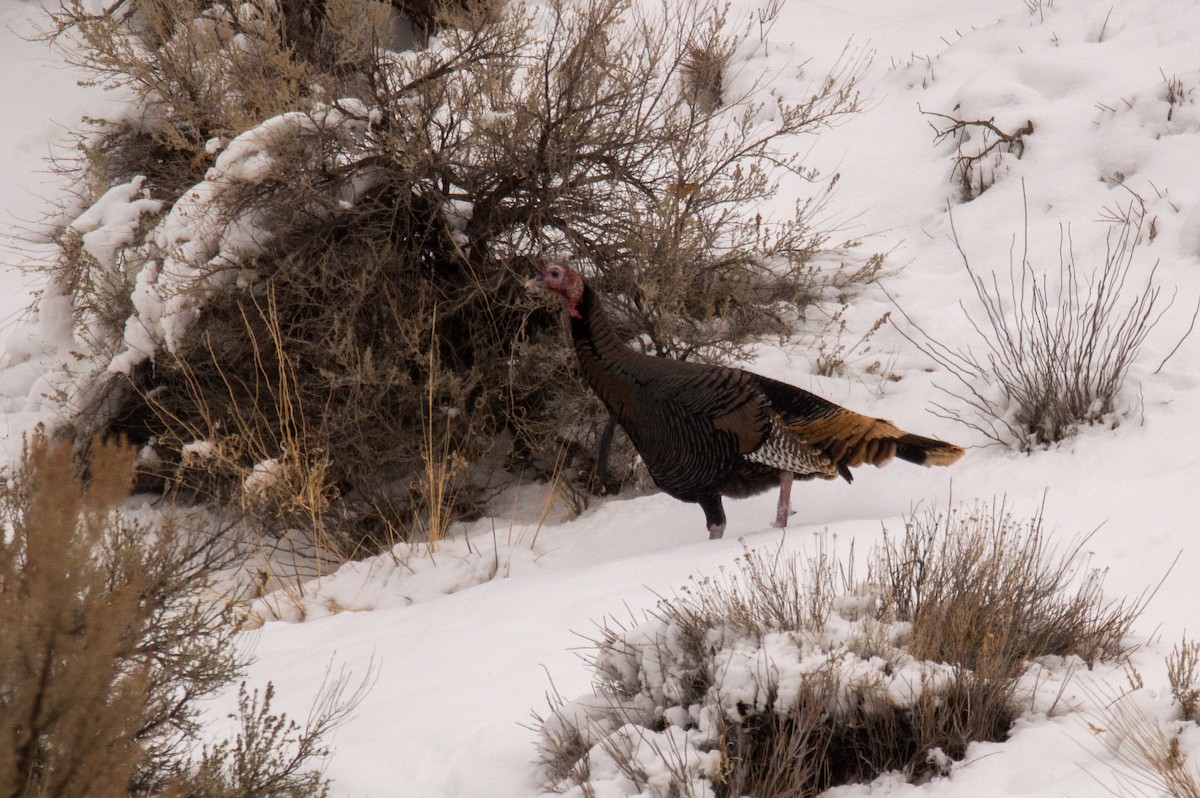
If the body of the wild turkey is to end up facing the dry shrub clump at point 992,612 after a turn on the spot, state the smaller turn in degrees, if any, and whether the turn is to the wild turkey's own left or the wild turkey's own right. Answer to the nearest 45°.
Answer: approximately 135° to the wild turkey's own left

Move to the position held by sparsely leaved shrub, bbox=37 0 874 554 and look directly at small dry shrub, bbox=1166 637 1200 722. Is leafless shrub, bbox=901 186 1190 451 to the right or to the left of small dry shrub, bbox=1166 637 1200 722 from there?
left

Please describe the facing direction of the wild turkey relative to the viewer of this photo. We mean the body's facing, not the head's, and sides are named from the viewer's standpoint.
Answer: facing to the left of the viewer

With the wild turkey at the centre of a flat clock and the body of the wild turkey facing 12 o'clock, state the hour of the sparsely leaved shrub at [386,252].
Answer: The sparsely leaved shrub is roughly at 1 o'clock from the wild turkey.

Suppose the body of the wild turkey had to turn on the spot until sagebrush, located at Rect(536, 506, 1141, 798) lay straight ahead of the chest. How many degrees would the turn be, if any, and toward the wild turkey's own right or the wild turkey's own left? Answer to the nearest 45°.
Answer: approximately 90° to the wild turkey's own left

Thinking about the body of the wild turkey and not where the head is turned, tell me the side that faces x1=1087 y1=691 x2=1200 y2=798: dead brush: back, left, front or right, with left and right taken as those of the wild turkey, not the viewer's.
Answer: left

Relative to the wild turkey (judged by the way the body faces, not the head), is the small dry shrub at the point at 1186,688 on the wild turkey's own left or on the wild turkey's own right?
on the wild turkey's own left

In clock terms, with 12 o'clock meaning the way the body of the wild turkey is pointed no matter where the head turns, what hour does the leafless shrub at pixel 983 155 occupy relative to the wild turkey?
The leafless shrub is roughly at 4 o'clock from the wild turkey.

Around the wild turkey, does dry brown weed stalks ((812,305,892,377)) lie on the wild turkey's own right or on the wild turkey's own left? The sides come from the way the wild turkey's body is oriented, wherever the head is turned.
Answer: on the wild turkey's own right

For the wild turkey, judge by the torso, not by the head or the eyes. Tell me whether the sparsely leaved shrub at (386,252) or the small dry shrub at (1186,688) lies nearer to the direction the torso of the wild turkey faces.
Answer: the sparsely leaved shrub

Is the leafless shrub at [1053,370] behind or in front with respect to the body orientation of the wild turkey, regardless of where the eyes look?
behind
